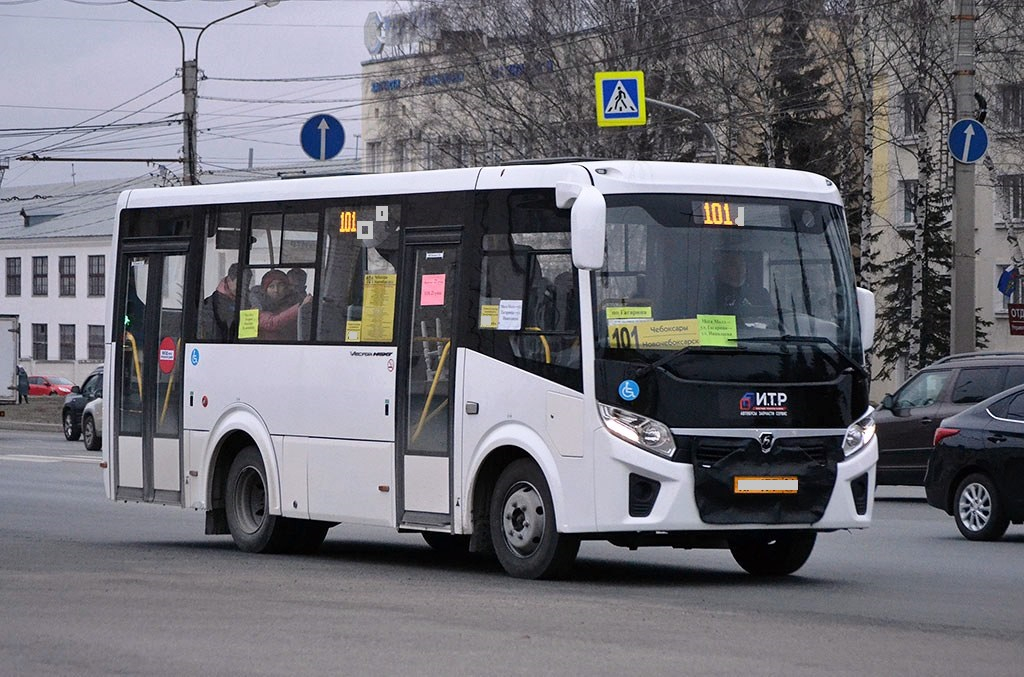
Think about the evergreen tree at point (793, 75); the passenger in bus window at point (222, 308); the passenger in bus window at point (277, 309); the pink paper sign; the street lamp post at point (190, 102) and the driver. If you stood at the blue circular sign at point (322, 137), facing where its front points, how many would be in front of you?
4

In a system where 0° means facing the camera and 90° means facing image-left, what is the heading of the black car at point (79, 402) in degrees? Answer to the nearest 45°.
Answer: approximately 45°

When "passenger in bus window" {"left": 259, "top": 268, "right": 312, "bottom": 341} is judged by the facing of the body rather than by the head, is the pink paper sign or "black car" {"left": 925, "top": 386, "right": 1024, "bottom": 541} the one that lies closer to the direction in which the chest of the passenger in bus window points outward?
the pink paper sign

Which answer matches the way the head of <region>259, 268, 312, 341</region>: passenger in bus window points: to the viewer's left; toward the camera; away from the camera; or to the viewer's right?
toward the camera

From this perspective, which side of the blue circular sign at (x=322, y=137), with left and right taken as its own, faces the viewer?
front

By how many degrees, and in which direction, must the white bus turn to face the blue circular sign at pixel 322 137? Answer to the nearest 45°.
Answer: approximately 135° to its left

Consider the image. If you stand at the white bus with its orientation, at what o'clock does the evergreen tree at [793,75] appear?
The evergreen tree is roughly at 8 o'clock from the white bus.

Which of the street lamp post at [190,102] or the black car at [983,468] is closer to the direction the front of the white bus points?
the black car

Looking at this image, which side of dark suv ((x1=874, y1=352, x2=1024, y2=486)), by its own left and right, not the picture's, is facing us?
left

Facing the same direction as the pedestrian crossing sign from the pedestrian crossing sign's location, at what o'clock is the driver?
The driver is roughly at 12 o'clock from the pedestrian crossing sign.

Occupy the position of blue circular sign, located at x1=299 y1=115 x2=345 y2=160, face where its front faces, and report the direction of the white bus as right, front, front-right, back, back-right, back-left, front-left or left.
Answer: front

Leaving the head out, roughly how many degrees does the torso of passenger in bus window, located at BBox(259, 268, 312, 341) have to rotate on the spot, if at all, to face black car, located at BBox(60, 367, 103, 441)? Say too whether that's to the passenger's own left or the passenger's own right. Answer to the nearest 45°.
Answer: approximately 180°

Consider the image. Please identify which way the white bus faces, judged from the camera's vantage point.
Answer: facing the viewer and to the right of the viewer
